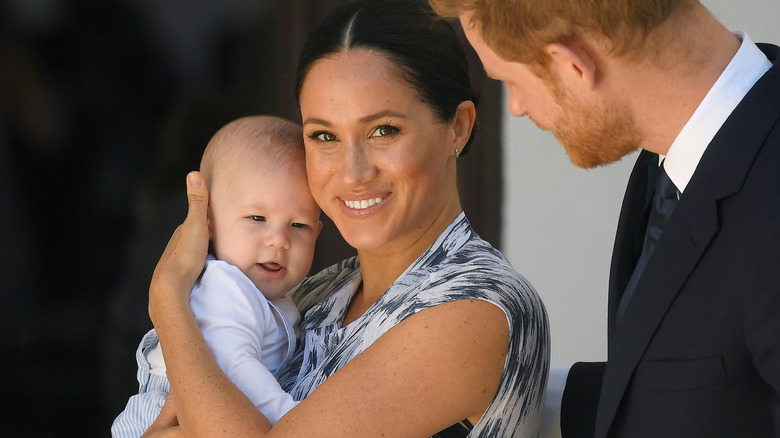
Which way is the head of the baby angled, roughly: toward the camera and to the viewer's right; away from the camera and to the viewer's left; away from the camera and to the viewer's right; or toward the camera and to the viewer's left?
toward the camera and to the viewer's right

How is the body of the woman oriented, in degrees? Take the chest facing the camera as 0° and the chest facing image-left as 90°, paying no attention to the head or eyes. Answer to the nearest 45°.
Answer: approximately 45°

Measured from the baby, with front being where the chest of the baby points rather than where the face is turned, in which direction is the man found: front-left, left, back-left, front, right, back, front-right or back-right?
front

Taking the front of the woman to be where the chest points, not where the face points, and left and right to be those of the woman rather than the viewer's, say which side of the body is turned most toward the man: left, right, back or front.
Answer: left

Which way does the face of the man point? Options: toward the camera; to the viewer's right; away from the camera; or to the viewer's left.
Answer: to the viewer's left

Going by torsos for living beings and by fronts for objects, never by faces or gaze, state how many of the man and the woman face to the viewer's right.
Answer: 0

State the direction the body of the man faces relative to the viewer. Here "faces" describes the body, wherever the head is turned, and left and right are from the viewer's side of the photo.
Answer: facing the viewer and to the left of the viewer

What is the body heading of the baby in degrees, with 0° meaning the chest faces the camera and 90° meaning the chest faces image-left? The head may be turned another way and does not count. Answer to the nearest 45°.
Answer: approximately 315°

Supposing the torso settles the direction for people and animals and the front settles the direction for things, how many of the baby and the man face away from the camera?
0

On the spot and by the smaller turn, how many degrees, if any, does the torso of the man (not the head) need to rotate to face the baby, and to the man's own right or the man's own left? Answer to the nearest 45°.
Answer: approximately 90° to the man's own right
